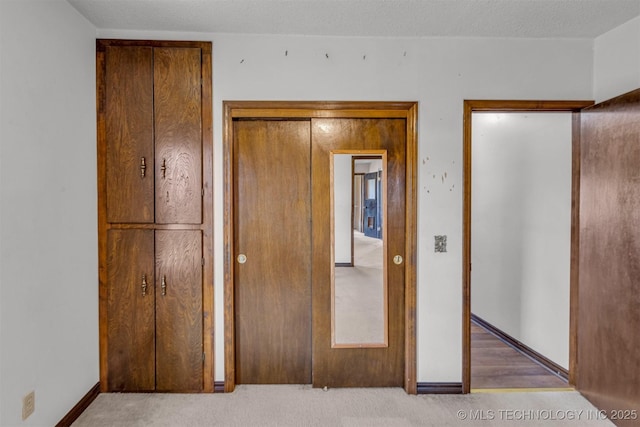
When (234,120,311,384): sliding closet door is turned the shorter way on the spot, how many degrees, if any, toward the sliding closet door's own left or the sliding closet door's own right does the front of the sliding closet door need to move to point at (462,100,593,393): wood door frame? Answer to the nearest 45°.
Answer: approximately 90° to the sliding closet door's own left

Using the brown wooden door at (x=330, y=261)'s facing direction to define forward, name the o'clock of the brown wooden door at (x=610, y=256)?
the brown wooden door at (x=610, y=256) is roughly at 9 o'clock from the brown wooden door at (x=330, y=261).

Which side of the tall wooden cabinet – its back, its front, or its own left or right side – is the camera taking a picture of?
front

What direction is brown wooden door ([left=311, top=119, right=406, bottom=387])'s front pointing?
toward the camera

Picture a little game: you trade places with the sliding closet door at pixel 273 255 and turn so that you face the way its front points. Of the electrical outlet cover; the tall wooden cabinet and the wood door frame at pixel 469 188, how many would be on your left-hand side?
1

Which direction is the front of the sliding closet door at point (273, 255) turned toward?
toward the camera

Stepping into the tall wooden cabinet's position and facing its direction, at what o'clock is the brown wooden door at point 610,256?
The brown wooden door is roughly at 10 o'clock from the tall wooden cabinet.

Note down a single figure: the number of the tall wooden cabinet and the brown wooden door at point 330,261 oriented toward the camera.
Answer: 2

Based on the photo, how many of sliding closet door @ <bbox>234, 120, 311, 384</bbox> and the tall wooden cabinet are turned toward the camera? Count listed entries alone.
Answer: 2

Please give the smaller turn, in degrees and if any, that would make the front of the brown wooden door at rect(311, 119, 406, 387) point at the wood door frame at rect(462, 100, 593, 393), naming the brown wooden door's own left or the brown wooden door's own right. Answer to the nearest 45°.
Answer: approximately 90° to the brown wooden door's own left
